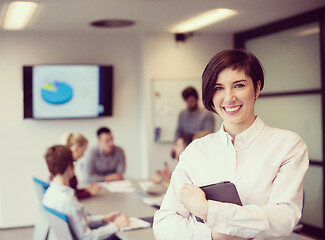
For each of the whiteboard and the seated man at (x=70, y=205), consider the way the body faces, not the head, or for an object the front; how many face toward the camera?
1

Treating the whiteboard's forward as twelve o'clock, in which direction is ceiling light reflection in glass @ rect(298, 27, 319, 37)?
The ceiling light reflection in glass is roughly at 10 o'clock from the whiteboard.

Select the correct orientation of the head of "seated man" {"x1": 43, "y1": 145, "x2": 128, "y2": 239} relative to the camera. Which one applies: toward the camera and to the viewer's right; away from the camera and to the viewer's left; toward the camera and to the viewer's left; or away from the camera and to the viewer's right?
away from the camera and to the viewer's right

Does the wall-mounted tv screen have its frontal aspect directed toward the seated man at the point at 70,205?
yes

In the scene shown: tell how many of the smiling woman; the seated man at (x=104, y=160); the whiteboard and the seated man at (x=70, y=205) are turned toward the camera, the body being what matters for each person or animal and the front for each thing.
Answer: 3

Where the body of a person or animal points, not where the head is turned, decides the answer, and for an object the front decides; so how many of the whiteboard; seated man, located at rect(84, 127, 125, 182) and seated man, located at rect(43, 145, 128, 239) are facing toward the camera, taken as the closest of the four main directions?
2
